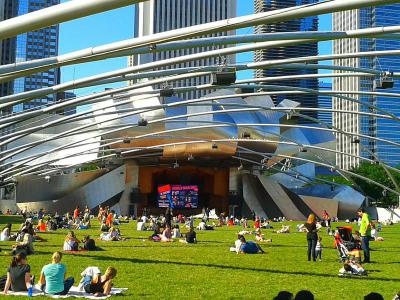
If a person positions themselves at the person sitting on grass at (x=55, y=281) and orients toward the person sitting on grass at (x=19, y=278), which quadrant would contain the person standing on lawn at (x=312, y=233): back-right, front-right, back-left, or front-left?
back-right

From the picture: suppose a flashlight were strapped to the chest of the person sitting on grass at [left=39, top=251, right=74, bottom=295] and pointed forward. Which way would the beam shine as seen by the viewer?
away from the camera

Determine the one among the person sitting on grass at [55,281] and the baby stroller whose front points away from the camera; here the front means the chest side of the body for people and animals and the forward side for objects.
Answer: the person sitting on grass

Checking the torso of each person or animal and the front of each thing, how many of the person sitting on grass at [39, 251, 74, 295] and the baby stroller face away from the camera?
1

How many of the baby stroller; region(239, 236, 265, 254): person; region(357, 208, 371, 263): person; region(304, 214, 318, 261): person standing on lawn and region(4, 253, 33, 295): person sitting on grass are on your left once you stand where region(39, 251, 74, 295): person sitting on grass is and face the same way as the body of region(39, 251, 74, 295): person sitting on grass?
1

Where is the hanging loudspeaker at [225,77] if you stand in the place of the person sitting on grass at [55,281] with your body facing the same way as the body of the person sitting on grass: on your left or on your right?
on your right

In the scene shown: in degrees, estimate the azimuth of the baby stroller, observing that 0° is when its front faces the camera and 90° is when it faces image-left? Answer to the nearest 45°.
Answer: approximately 270°

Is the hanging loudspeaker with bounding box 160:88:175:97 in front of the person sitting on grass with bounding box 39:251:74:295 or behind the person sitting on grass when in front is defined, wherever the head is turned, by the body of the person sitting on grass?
in front

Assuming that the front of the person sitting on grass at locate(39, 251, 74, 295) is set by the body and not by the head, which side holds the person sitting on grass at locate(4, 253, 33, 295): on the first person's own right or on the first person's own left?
on the first person's own left
